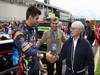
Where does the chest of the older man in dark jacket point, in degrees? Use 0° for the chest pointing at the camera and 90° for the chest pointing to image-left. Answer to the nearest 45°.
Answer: approximately 45°
